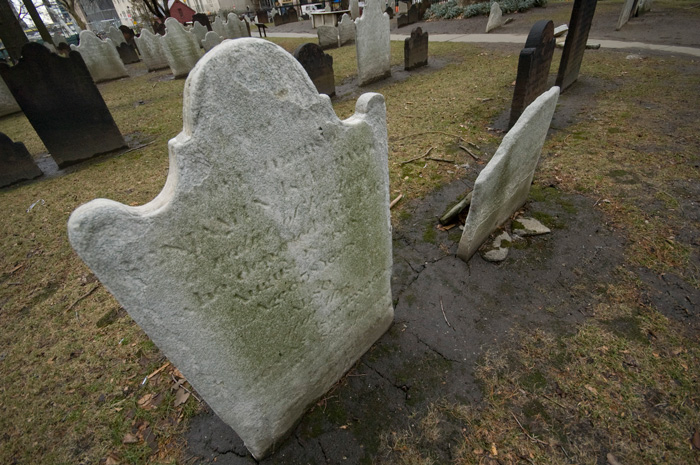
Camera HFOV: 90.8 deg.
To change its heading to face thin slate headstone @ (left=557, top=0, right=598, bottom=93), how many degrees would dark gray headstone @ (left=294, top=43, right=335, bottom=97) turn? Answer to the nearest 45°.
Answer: approximately 45° to its left

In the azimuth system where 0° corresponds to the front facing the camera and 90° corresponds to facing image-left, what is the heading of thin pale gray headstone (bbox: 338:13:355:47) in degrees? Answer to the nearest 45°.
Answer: approximately 315°

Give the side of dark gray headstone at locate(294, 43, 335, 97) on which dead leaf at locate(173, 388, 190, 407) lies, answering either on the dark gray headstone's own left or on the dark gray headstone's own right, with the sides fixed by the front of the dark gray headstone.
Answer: on the dark gray headstone's own right

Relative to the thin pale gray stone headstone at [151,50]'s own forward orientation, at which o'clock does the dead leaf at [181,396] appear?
The dead leaf is roughly at 12 o'clock from the thin pale gray stone headstone.

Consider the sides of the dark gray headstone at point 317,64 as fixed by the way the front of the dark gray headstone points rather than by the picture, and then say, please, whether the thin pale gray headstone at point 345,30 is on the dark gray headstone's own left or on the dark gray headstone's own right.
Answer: on the dark gray headstone's own left

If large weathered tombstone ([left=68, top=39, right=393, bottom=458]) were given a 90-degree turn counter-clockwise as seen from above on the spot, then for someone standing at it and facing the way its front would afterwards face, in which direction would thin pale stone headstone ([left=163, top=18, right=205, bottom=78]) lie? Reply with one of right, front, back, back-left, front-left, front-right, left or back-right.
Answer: front-left

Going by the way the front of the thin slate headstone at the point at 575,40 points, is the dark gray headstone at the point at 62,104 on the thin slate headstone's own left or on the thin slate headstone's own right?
on the thin slate headstone's own right

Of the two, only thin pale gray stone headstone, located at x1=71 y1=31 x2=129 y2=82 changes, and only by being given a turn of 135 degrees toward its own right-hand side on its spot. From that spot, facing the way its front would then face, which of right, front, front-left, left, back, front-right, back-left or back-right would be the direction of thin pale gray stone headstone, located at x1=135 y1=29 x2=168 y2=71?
back-right

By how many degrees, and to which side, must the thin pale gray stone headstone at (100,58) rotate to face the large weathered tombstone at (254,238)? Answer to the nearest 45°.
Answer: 0° — it already faces it

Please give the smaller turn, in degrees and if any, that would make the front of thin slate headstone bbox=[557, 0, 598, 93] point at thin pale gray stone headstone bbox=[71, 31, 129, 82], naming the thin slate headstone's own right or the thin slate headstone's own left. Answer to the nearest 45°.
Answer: approximately 135° to the thin slate headstone's own right

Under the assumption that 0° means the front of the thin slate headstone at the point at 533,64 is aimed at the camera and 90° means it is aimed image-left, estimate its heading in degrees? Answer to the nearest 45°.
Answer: approximately 315°

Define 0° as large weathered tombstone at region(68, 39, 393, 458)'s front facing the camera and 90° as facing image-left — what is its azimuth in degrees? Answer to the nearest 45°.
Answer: approximately 315°
